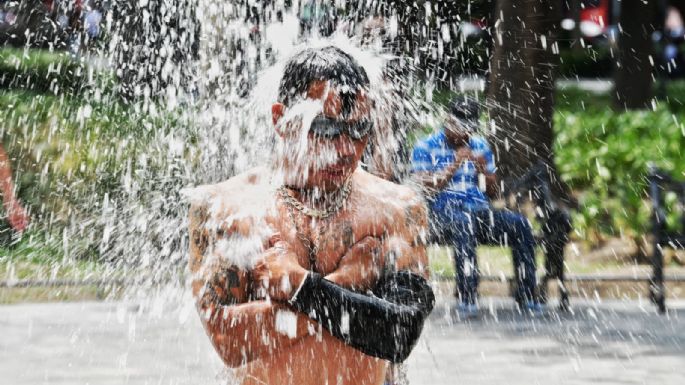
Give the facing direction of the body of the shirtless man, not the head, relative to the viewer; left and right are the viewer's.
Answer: facing the viewer

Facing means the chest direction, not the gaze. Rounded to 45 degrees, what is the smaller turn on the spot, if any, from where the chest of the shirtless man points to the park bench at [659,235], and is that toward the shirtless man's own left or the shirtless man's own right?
approximately 135° to the shirtless man's own left

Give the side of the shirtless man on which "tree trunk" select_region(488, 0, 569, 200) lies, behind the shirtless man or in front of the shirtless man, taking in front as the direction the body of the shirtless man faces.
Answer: behind

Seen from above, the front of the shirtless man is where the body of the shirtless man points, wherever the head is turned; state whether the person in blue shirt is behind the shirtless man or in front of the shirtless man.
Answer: behind
